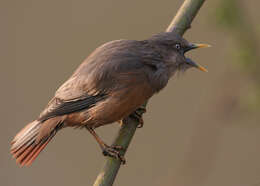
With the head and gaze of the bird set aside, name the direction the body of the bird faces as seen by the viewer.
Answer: to the viewer's right
